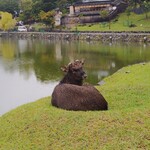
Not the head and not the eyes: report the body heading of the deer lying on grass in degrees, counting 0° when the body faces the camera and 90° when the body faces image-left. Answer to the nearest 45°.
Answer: approximately 135°
